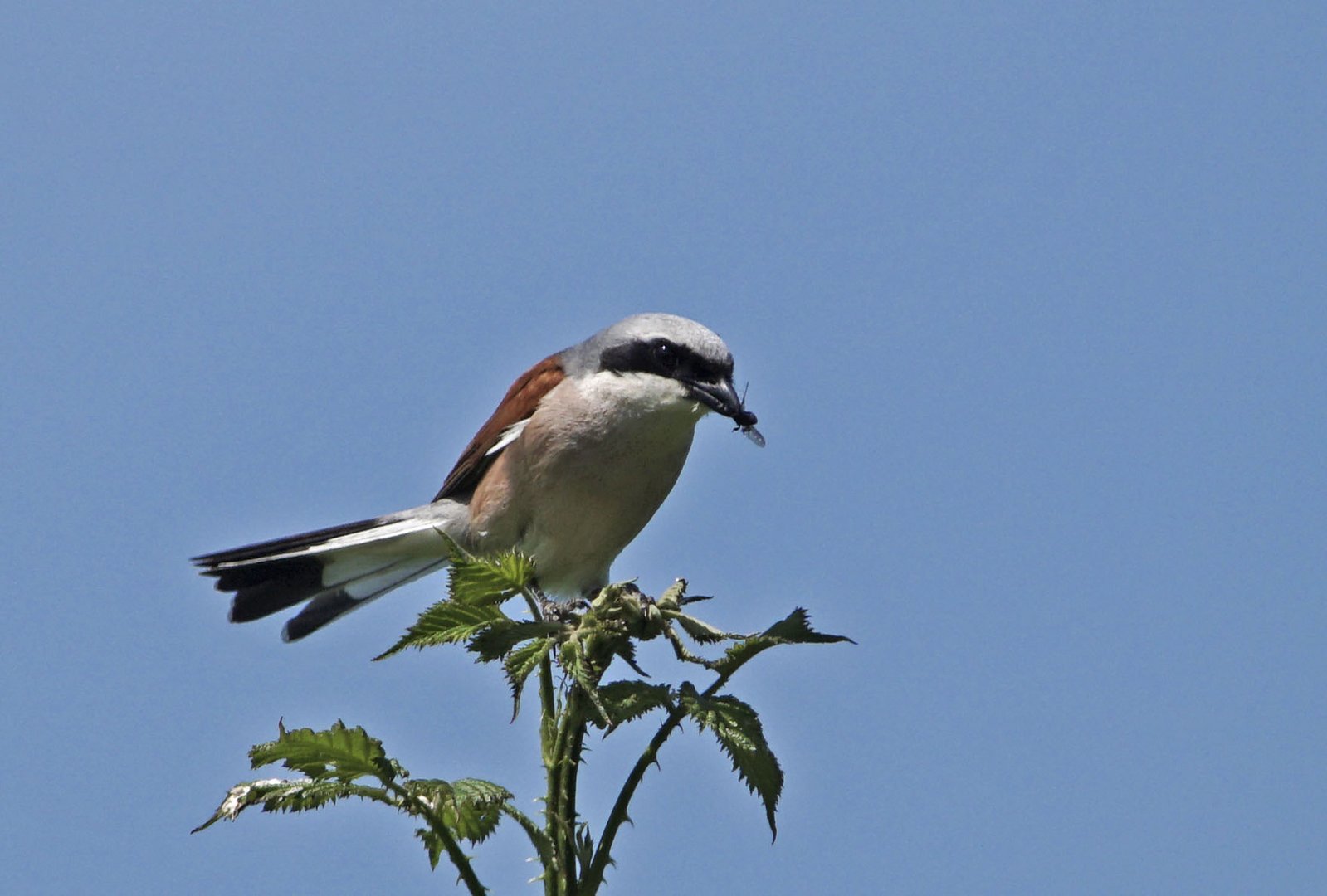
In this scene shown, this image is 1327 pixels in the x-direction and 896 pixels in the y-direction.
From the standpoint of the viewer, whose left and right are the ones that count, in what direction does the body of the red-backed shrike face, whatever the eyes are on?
facing the viewer and to the right of the viewer
